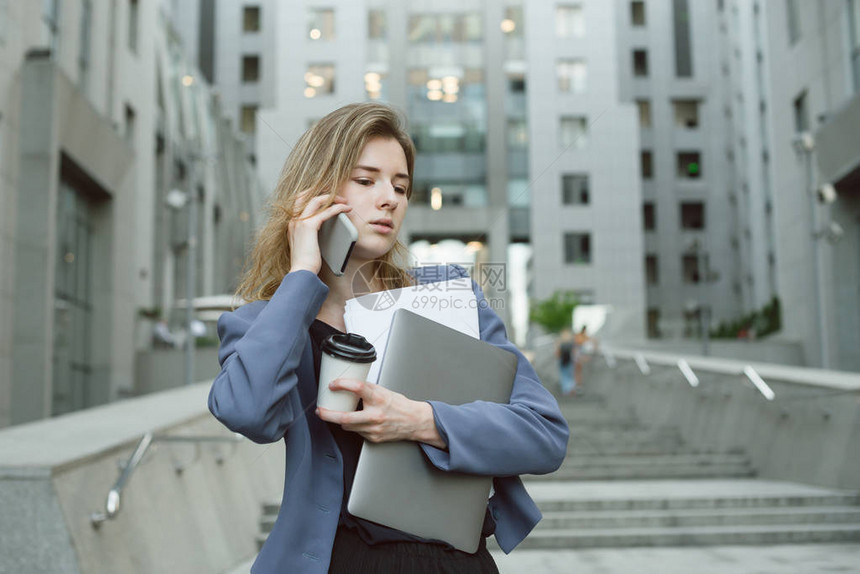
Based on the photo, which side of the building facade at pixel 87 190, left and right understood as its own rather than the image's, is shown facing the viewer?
right

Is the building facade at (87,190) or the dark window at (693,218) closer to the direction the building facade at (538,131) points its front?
the building facade

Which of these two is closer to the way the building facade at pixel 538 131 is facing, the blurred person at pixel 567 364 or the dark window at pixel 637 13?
the blurred person

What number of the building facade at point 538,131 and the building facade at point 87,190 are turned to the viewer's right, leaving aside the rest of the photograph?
1

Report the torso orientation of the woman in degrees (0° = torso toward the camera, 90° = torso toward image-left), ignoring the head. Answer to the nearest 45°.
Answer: approximately 315°

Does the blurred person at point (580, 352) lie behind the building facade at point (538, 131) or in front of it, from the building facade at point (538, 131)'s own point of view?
in front

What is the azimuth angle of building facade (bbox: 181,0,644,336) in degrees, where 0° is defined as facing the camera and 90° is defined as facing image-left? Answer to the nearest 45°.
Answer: approximately 0°
